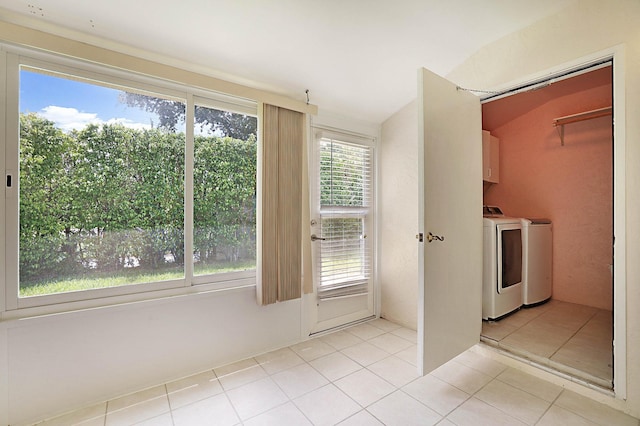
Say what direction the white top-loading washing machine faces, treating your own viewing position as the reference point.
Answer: facing the viewer and to the right of the viewer

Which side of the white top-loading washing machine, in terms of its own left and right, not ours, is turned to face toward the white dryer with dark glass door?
right

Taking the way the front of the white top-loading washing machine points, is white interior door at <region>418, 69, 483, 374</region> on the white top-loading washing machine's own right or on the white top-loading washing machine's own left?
on the white top-loading washing machine's own right

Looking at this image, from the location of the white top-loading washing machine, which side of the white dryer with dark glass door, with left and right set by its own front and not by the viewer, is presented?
left

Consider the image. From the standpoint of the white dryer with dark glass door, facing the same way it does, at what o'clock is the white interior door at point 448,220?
The white interior door is roughly at 2 o'clock from the white dryer with dark glass door.

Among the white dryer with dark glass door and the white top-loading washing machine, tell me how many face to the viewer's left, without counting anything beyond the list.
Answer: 0

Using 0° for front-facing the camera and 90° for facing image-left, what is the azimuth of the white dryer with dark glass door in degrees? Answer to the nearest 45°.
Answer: approximately 315°
